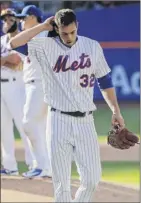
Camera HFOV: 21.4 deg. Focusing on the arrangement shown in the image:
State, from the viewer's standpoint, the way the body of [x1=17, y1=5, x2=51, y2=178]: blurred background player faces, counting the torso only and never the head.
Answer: to the viewer's left

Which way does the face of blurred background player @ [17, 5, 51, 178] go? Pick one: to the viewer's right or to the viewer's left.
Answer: to the viewer's left

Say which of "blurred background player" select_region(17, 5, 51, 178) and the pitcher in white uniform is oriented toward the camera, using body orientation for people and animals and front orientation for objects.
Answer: the pitcher in white uniform

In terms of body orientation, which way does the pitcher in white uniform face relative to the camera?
toward the camera

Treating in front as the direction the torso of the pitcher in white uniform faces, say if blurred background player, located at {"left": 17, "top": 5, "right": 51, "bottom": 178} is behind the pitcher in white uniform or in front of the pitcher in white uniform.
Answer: behind

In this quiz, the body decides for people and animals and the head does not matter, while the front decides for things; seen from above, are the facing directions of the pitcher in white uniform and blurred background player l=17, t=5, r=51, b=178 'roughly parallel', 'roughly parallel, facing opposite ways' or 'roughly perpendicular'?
roughly perpendicular
